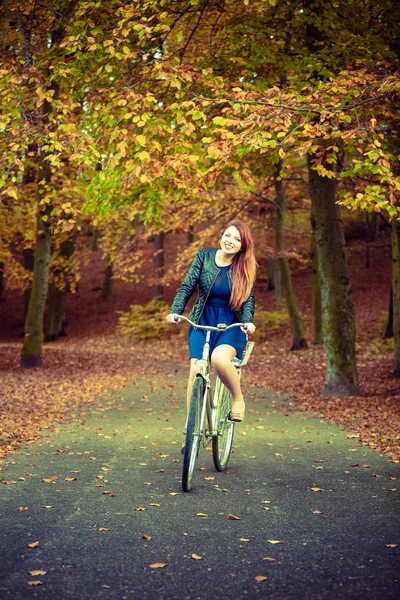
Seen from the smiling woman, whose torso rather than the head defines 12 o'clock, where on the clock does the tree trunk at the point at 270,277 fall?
The tree trunk is roughly at 6 o'clock from the smiling woman.

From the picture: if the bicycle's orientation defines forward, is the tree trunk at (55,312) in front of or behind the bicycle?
behind

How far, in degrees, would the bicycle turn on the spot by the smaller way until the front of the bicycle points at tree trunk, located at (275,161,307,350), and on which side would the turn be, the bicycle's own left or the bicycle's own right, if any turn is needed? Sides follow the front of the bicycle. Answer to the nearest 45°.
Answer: approximately 180°

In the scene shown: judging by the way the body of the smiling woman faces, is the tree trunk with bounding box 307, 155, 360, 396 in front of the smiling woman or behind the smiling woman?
behind

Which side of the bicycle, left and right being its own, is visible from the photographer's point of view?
front

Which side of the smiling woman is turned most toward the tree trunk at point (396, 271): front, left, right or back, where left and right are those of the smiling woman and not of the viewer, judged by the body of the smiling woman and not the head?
back

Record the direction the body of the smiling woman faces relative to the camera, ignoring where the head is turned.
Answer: toward the camera
